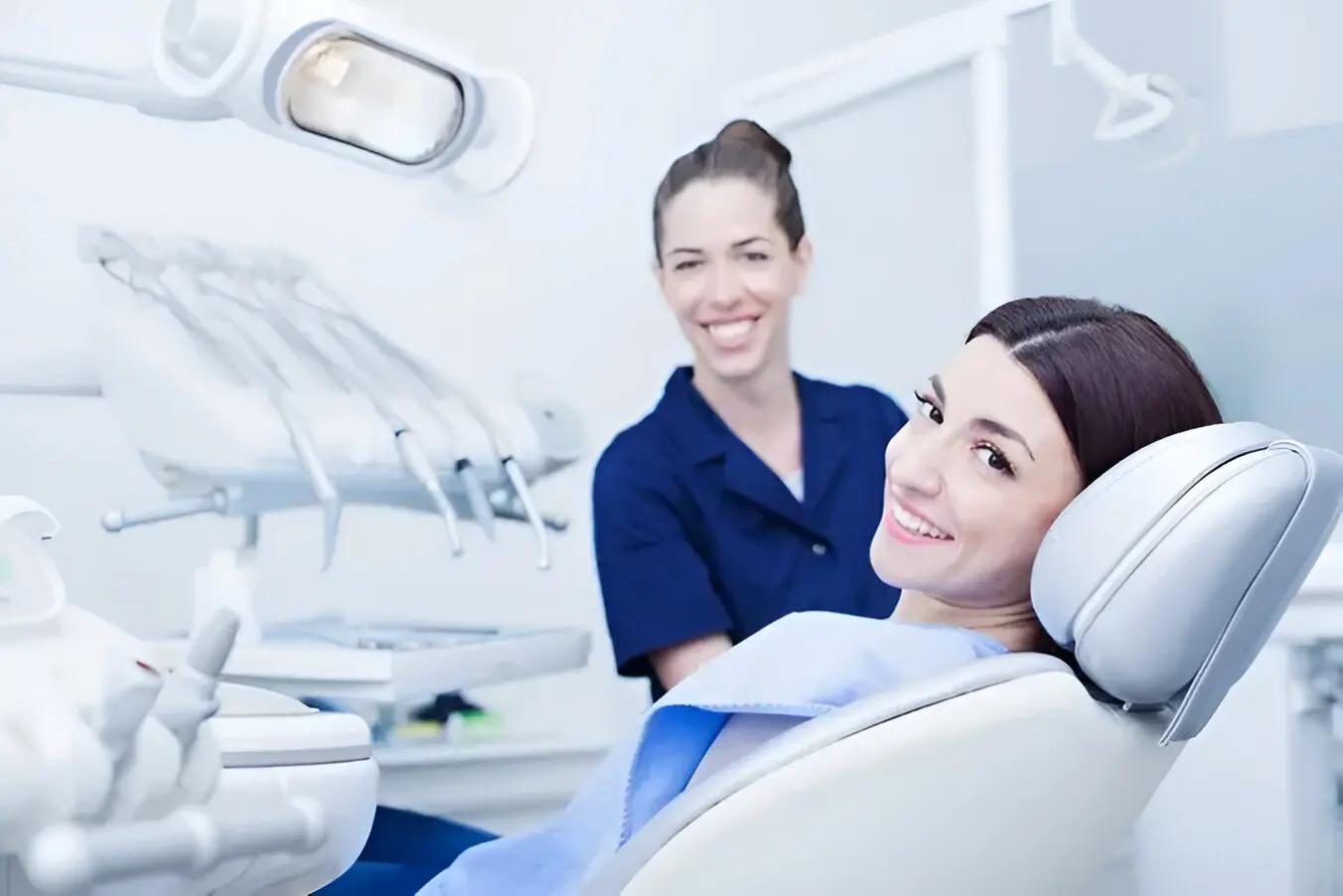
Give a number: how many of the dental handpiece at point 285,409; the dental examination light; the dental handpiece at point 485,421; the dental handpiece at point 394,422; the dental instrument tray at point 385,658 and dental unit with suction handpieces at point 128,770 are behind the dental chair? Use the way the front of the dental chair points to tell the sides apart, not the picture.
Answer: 0

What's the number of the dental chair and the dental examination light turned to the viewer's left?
1

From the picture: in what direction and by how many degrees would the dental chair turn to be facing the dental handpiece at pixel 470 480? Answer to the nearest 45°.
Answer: approximately 45° to its right

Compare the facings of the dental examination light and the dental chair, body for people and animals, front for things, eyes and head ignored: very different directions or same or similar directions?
very different directions

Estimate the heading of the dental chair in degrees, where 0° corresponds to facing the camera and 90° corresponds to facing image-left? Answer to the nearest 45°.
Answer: approximately 90°

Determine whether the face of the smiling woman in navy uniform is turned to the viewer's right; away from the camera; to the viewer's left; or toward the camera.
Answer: toward the camera

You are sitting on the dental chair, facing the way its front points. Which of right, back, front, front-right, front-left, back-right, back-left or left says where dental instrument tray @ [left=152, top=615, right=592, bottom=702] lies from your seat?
front-right

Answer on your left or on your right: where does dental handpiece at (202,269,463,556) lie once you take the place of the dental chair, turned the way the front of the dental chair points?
on your right

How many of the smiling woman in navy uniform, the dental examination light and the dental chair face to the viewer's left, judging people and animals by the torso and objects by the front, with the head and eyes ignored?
1

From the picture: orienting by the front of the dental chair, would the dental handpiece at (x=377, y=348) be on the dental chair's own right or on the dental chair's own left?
on the dental chair's own right

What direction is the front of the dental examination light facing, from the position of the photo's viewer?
facing the viewer and to the right of the viewer

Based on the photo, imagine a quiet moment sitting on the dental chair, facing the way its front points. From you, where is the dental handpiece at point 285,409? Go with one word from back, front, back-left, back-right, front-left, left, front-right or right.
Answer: front-right
